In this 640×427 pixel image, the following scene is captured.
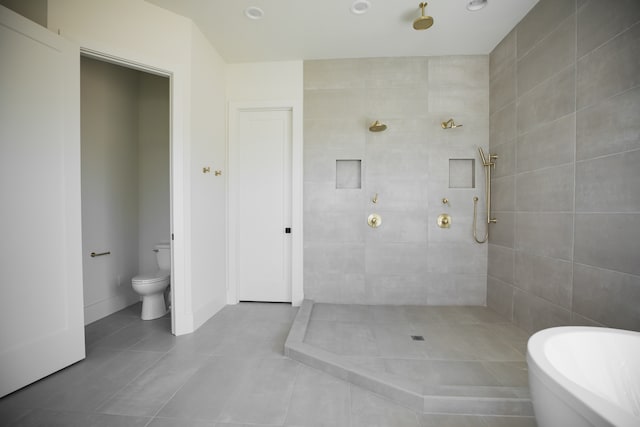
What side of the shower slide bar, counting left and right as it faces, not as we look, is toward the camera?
left

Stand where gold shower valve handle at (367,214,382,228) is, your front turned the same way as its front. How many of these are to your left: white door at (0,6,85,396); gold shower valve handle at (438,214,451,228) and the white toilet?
1

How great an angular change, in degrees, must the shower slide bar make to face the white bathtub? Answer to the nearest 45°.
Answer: approximately 90° to its left

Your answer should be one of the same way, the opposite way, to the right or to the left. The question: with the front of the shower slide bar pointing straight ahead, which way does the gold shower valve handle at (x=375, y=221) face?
to the left

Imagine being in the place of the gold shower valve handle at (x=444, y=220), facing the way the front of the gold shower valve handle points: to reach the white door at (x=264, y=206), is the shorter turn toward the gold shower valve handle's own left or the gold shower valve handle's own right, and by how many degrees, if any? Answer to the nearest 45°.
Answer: approximately 90° to the gold shower valve handle's own right

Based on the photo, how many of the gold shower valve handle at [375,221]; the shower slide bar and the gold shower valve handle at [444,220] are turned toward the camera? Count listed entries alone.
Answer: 2

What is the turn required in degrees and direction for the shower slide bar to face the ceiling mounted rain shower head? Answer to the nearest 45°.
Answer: approximately 90° to its left

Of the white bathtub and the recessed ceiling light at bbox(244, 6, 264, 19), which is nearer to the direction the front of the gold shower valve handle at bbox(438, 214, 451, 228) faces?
the white bathtub

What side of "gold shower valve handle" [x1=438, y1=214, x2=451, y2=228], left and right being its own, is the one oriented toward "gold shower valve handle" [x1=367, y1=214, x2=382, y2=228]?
right

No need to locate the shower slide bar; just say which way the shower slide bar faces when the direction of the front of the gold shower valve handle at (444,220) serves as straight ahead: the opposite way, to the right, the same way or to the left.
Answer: to the right

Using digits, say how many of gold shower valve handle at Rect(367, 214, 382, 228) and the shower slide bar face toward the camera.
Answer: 1
